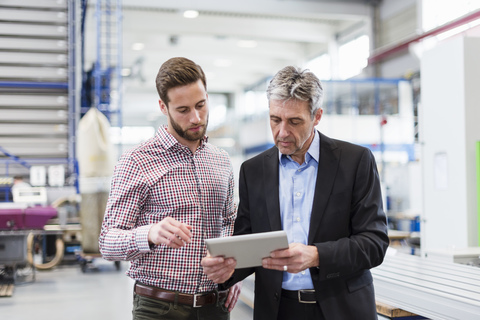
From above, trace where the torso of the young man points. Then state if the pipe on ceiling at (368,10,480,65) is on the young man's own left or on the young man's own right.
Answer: on the young man's own left

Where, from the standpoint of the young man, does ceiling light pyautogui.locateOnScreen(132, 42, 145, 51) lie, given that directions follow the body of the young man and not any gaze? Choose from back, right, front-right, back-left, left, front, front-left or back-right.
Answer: back-left

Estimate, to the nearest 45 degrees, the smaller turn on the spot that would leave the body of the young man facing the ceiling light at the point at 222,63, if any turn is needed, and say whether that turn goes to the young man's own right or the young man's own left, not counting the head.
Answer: approximately 135° to the young man's own left

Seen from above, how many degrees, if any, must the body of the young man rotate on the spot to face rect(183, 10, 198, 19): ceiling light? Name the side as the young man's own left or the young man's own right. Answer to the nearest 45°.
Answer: approximately 135° to the young man's own left

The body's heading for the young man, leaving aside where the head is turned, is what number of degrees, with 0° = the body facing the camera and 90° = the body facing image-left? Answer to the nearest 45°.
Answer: approximately 315°

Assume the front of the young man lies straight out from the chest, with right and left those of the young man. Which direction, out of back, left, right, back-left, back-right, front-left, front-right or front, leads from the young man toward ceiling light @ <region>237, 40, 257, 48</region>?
back-left

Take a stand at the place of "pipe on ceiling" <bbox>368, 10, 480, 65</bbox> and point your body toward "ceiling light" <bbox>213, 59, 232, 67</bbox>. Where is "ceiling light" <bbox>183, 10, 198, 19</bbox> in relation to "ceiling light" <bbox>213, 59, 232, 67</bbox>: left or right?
left
